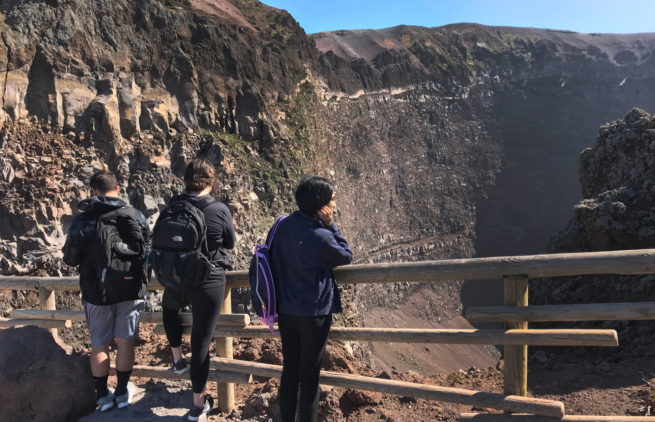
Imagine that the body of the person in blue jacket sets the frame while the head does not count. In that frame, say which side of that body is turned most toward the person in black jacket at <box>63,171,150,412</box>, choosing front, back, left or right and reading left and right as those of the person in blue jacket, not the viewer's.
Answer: left

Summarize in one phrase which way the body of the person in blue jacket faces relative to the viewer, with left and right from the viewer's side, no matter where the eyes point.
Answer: facing away from the viewer and to the right of the viewer

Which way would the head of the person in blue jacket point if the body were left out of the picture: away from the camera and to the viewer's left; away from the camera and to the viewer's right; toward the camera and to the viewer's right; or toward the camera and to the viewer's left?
away from the camera and to the viewer's right

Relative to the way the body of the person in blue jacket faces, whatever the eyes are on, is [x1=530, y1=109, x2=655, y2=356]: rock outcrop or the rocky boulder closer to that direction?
the rock outcrop

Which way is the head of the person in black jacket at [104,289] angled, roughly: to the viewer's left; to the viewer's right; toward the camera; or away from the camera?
away from the camera
